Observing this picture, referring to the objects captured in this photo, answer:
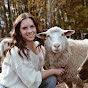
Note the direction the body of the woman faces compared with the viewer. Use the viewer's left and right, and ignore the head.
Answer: facing the viewer and to the right of the viewer

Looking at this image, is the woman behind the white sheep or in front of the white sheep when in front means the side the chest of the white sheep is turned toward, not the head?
in front

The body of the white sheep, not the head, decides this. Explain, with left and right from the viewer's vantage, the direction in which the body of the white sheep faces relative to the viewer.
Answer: facing the viewer and to the left of the viewer

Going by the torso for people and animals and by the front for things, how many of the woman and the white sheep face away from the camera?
0

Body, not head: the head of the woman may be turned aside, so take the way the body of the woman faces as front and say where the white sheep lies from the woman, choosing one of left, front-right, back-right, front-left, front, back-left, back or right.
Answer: left
